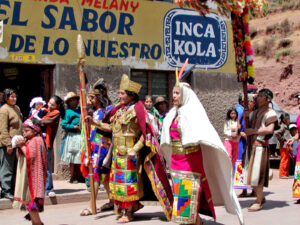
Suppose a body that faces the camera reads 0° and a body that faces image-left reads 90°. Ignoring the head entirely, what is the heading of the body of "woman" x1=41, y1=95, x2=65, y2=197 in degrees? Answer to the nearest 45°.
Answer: approximately 45°

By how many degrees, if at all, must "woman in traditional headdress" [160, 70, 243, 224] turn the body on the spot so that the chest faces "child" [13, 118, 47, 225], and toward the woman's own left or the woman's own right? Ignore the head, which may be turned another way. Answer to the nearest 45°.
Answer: approximately 45° to the woman's own right

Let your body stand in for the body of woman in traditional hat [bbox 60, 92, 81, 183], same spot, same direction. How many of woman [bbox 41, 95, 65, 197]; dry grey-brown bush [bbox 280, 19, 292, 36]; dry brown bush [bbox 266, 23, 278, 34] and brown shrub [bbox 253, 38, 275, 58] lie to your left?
3

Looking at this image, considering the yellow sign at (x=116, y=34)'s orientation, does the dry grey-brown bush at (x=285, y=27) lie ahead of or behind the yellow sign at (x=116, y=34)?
behind

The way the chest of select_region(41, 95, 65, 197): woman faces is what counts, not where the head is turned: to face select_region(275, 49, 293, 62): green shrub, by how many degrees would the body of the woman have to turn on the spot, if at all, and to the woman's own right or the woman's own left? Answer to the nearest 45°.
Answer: approximately 180°

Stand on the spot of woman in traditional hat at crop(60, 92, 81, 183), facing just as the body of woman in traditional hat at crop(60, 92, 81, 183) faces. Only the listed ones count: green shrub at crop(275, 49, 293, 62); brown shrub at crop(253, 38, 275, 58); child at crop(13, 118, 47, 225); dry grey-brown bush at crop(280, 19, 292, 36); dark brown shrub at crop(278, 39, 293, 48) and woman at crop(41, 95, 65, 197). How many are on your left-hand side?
4

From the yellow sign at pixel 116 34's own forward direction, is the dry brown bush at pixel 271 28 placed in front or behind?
behind

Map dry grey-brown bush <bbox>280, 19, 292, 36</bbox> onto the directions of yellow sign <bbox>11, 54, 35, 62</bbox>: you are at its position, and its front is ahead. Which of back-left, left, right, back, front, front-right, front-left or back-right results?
back-left
